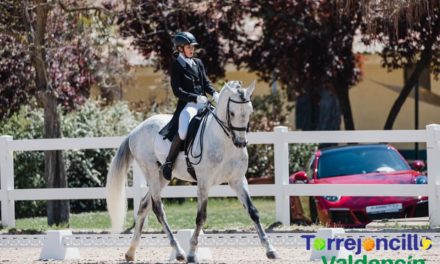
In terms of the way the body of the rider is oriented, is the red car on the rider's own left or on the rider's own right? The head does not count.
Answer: on the rider's own left

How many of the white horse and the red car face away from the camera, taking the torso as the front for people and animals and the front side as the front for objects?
0

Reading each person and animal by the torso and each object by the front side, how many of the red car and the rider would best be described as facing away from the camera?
0

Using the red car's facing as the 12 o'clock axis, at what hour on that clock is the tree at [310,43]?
The tree is roughly at 7 o'clock from the red car.

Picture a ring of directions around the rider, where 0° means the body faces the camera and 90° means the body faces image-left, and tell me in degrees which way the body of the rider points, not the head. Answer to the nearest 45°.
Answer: approximately 315°

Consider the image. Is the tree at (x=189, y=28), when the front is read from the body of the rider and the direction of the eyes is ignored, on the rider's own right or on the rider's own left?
on the rider's own left

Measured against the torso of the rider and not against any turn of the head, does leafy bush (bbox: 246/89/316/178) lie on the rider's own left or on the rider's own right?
on the rider's own left

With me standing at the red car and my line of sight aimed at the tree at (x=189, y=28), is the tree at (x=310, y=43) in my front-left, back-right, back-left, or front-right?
front-right

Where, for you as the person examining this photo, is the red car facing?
facing the viewer and to the right of the viewer

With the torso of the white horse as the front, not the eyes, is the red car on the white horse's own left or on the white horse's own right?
on the white horse's own left

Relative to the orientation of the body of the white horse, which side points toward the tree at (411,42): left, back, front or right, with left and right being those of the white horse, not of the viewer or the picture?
left
